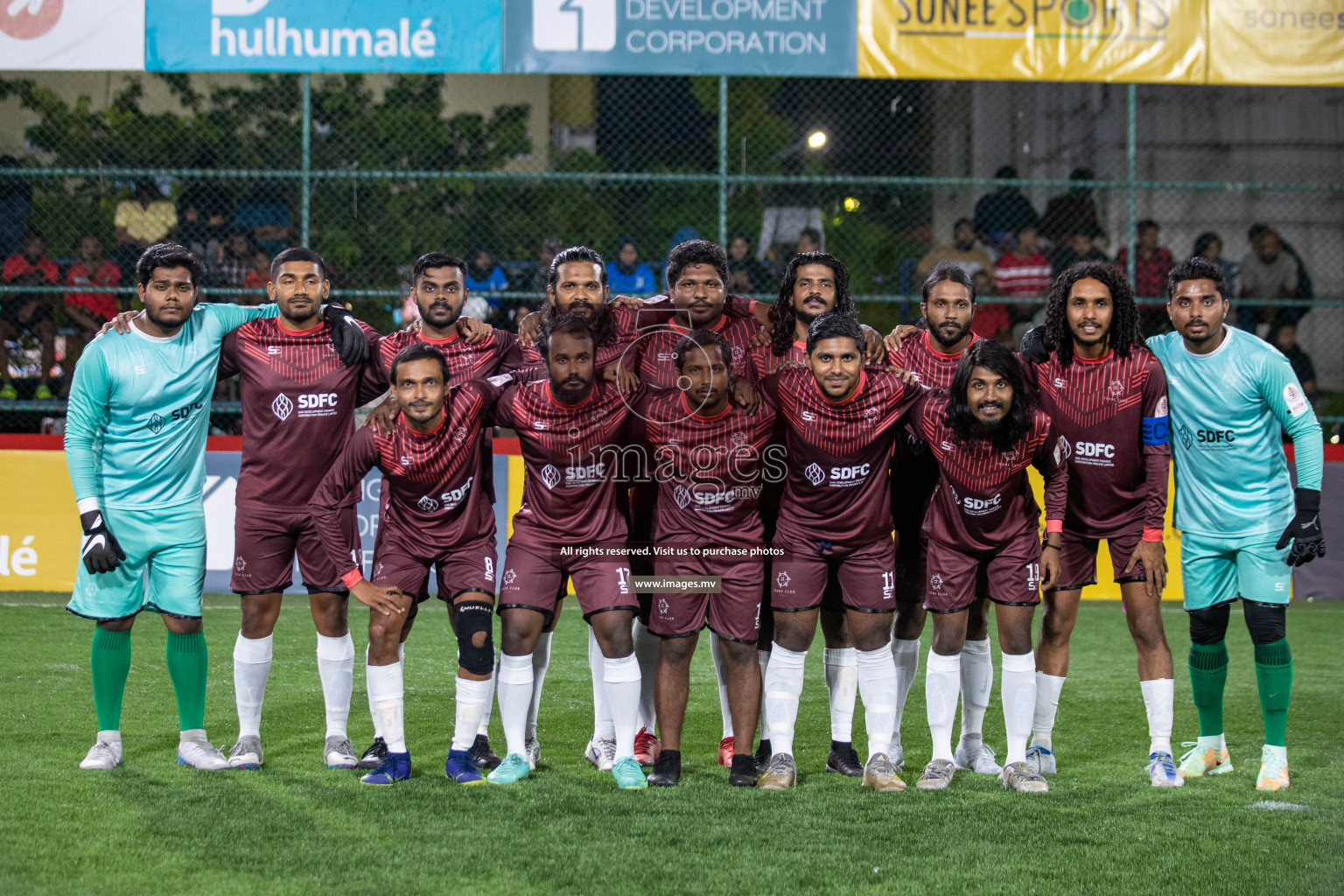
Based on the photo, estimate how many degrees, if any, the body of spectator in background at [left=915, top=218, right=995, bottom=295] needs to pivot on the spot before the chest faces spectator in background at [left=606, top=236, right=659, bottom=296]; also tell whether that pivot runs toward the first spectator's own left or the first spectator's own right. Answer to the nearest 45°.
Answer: approximately 45° to the first spectator's own right

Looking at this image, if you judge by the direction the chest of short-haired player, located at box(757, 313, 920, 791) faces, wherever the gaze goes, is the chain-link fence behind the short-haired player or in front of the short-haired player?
behind

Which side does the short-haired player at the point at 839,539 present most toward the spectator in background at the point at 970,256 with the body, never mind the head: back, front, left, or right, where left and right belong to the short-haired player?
back

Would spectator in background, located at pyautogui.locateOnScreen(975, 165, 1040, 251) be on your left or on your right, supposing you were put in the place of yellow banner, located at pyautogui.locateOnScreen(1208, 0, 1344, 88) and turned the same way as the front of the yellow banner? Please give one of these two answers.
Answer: on your right

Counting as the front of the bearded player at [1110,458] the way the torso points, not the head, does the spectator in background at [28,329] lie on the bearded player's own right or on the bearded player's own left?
on the bearded player's own right

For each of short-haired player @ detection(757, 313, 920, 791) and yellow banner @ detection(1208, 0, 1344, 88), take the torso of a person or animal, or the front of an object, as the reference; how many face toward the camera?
2

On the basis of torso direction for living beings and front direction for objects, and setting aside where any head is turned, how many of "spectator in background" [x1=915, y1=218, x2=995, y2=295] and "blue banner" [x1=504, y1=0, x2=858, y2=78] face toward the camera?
2
